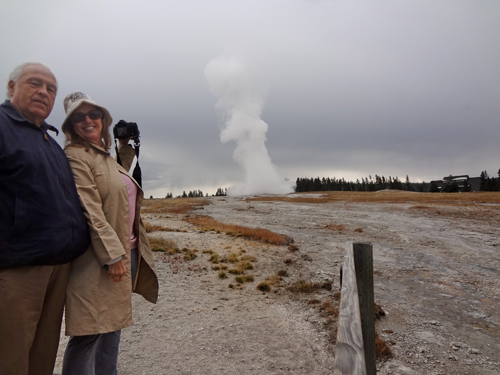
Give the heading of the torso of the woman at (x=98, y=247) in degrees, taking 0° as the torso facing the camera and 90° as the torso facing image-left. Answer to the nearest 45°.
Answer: approximately 315°

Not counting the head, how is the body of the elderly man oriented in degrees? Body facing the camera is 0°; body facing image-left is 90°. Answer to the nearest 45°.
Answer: approximately 315°

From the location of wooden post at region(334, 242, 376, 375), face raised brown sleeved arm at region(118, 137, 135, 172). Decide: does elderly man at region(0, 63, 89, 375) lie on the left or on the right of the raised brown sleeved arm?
left

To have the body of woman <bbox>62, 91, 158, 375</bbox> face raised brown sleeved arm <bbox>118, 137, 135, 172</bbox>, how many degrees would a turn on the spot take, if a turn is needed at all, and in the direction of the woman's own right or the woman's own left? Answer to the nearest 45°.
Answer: approximately 135° to the woman's own left
